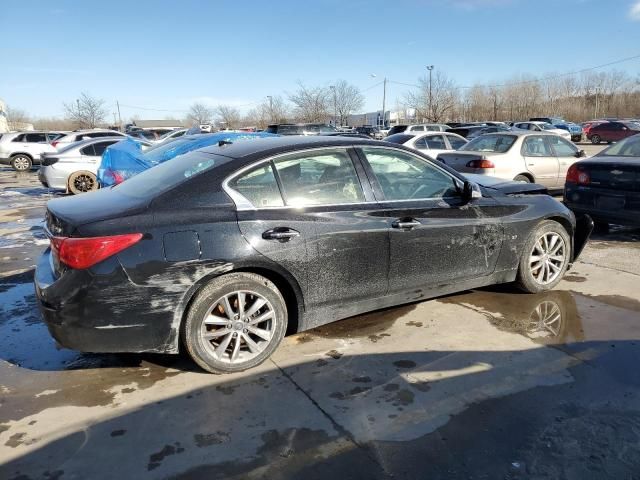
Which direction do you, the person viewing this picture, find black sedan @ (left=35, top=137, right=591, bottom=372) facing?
facing away from the viewer and to the right of the viewer

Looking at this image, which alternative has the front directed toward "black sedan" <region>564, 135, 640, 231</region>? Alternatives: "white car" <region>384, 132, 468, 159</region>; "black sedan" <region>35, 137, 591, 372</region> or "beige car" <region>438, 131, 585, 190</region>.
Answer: "black sedan" <region>35, 137, 591, 372</region>

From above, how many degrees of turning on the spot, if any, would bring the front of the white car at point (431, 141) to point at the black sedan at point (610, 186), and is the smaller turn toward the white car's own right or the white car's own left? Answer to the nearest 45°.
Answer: approximately 135° to the white car's own right

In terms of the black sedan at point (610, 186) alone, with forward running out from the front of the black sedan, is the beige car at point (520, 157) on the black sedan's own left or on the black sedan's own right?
on the black sedan's own left

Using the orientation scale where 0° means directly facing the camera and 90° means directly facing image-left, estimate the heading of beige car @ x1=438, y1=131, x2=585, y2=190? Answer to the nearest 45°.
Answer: approximately 225°

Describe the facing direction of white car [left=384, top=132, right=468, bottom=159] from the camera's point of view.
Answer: facing away from the viewer and to the right of the viewer

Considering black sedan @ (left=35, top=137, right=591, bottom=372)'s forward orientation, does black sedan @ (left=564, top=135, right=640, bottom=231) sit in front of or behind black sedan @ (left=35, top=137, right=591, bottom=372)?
in front

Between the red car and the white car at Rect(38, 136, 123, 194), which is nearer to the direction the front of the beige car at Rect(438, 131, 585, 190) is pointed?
the red car

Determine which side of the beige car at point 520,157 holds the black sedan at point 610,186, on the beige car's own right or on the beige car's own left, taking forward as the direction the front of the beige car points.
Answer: on the beige car's own right

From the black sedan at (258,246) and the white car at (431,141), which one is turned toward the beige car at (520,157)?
the black sedan
